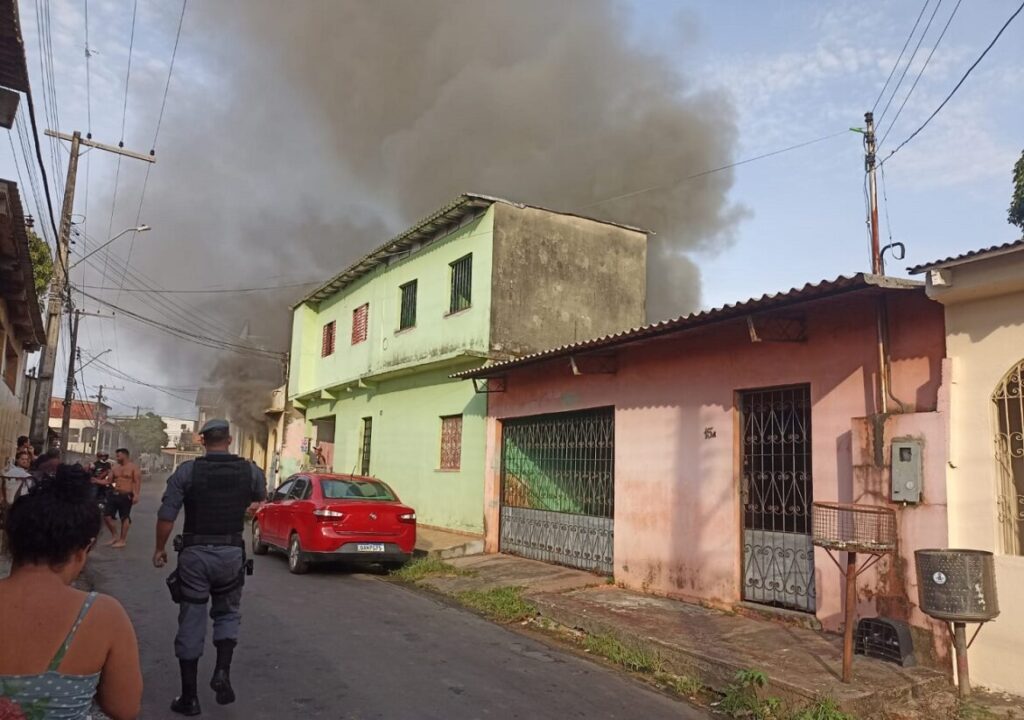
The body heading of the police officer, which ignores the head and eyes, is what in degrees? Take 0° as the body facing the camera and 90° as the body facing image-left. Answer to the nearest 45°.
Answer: approximately 180°

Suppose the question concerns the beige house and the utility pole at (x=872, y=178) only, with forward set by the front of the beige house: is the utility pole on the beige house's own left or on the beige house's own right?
on the beige house's own right

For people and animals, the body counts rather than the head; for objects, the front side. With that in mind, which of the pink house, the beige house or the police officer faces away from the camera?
the police officer

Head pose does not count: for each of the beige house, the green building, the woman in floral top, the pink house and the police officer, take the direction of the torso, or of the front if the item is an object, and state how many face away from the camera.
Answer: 2

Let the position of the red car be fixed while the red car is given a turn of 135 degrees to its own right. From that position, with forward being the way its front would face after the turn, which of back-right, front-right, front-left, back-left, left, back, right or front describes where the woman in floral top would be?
right

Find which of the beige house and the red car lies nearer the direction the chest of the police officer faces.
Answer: the red car

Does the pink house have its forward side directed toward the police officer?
yes

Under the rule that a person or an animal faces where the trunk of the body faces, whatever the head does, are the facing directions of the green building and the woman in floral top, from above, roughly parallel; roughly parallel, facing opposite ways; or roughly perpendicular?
roughly perpendicular

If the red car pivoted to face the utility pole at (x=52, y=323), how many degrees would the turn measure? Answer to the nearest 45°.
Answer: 0° — it already faces it

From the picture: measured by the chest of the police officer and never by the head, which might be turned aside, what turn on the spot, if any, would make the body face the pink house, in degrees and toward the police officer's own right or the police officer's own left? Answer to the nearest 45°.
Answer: approximately 90° to the police officer's own right

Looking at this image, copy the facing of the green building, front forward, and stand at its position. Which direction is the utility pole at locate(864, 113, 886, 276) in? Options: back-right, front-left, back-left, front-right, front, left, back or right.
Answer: back-left

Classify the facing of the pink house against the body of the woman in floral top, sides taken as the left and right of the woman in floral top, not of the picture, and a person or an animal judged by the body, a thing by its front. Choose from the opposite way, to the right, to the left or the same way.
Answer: to the left

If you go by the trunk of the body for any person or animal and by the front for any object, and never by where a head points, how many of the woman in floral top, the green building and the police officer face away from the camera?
2

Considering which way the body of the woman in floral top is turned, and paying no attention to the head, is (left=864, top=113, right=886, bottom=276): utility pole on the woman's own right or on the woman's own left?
on the woman's own right

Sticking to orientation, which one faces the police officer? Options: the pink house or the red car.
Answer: the pink house

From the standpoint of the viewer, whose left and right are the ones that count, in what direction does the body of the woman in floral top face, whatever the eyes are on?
facing away from the viewer
